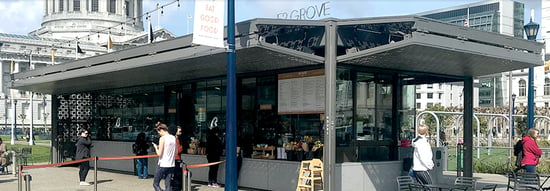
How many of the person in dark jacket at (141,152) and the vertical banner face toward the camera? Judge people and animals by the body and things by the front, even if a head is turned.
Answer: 1

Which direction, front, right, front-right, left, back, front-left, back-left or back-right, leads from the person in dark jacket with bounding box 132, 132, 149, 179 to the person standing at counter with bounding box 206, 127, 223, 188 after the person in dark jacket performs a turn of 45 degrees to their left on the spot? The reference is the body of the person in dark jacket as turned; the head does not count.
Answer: back

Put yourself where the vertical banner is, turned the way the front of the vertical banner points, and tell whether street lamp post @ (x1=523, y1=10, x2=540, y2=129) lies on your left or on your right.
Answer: on your left

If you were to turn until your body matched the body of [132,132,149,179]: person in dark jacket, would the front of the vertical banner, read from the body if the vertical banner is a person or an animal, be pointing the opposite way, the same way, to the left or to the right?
the opposite way

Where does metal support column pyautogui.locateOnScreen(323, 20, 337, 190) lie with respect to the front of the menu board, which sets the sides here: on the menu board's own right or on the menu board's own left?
on the menu board's own left

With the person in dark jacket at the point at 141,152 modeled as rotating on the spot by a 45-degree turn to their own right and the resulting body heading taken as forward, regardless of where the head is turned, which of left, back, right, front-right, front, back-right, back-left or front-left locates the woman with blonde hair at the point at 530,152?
right

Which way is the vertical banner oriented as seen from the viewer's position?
toward the camera

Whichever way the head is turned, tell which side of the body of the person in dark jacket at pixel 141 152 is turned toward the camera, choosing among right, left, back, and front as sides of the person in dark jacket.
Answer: back

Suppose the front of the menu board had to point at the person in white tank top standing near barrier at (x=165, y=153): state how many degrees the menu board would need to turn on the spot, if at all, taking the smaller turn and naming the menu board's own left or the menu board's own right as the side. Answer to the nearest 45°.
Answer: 0° — it already faces them
